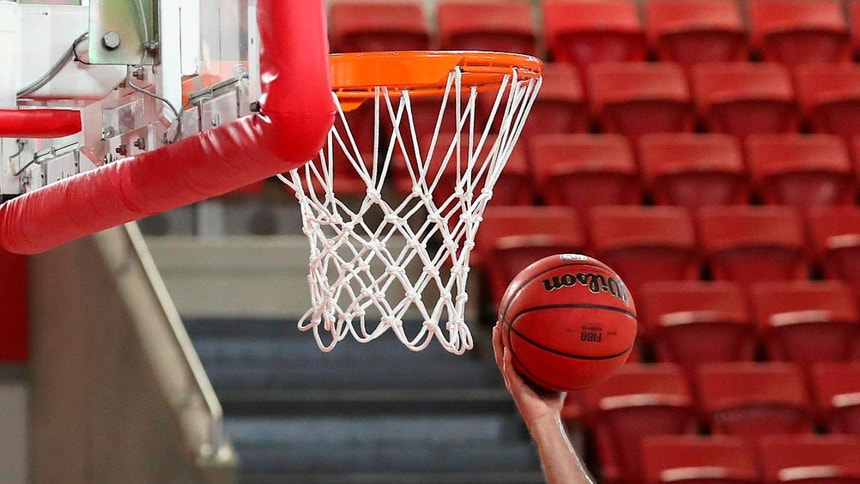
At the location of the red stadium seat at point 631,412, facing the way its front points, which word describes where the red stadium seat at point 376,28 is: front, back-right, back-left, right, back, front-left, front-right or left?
back-right

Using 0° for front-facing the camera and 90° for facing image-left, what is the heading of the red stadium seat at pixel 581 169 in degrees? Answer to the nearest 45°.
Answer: approximately 0°

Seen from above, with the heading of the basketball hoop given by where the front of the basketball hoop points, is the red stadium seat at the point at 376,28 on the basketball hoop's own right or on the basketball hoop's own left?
on the basketball hoop's own left

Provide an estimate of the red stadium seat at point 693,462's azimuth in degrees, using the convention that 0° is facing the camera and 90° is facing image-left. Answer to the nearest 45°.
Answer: approximately 0°

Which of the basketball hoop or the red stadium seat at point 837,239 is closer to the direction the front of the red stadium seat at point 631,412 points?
the basketball hoop

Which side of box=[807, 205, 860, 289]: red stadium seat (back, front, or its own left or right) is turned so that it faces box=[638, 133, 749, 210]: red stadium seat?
right
